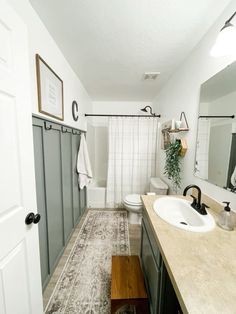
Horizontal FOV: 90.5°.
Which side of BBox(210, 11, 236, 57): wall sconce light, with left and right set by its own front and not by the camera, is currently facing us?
left

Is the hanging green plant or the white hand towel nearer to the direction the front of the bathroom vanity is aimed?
the white hand towel

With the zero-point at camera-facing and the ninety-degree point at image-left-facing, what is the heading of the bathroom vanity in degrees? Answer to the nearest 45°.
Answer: approximately 90°

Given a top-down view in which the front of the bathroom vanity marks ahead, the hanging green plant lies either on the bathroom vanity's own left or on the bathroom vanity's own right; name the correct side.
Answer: on the bathroom vanity's own right

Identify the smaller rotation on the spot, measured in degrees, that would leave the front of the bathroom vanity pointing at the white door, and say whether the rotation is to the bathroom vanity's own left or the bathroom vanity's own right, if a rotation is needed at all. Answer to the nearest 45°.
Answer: approximately 45° to the bathroom vanity's own left

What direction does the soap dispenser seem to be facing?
to the viewer's left
